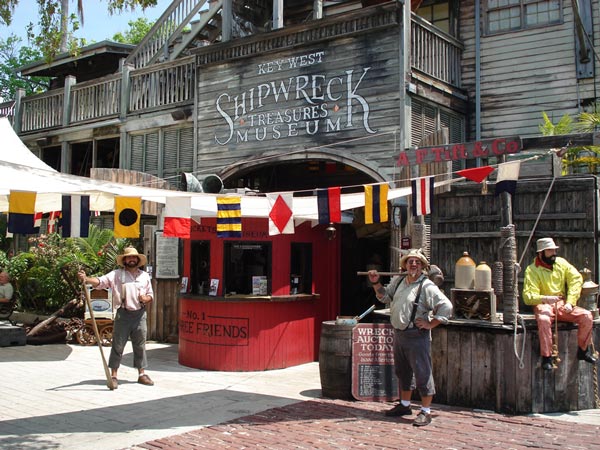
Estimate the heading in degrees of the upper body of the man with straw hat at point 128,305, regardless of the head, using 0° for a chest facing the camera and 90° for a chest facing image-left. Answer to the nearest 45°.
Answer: approximately 0°

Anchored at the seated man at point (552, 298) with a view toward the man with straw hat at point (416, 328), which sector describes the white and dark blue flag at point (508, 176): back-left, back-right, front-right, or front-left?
front-right

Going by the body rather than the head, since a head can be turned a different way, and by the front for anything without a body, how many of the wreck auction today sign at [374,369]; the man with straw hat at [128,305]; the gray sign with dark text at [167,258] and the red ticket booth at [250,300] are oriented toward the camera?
4

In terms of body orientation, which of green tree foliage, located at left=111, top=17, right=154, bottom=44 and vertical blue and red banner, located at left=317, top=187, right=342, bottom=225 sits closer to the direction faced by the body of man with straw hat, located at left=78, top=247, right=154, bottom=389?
the vertical blue and red banner

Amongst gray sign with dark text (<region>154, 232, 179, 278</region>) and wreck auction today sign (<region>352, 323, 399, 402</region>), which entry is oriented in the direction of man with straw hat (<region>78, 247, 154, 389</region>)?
the gray sign with dark text

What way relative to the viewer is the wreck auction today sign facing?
toward the camera

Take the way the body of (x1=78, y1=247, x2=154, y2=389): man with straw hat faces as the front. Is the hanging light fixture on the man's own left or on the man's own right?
on the man's own left

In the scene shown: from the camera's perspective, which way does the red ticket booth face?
toward the camera

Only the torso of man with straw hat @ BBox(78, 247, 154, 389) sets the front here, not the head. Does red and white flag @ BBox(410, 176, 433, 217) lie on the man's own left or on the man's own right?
on the man's own left

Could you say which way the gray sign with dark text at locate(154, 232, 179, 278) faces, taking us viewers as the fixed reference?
facing the viewer

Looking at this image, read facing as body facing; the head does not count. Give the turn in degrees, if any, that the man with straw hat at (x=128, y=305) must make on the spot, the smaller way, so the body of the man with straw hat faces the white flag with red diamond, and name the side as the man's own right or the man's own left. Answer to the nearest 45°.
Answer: approximately 45° to the man's own left

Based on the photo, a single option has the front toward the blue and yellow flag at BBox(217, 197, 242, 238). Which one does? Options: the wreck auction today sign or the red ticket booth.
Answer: the red ticket booth
